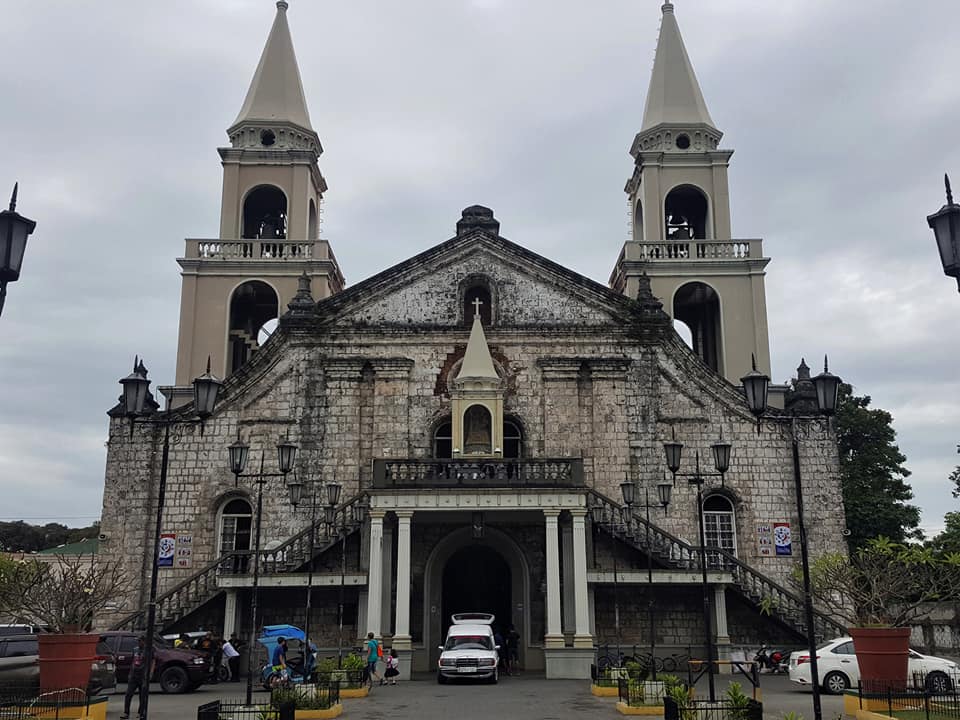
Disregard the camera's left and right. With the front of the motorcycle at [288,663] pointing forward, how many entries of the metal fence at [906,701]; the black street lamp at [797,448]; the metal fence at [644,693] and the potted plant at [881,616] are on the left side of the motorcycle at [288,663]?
4

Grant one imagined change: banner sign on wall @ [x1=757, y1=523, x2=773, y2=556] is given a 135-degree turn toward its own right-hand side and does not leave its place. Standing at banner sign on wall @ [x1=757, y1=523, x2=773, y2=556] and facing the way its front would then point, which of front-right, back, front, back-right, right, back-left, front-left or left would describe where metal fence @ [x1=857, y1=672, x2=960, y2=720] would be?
back-left

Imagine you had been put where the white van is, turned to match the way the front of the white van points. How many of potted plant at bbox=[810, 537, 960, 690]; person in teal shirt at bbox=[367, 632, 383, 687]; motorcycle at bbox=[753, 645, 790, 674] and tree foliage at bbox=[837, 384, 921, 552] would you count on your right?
1

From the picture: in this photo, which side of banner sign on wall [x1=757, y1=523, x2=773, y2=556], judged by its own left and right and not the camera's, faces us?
front

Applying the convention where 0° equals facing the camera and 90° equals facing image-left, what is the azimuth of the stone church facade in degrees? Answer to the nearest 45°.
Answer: approximately 0°

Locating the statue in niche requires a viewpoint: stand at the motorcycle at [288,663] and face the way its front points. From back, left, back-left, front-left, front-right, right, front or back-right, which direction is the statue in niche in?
back

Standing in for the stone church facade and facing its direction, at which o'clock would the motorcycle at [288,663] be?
The motorcycle is roughly at 1 o'clock from the stone church facade.

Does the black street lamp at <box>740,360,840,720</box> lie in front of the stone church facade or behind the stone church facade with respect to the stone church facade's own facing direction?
in front

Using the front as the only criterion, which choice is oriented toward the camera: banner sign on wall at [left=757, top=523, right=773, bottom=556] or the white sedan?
the banner sign on wall

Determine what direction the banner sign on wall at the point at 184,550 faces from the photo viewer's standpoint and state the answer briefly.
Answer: facing the viewer

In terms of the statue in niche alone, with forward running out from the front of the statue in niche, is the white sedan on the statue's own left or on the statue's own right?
on the statue's own left

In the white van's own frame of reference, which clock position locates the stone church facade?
The stone church facade is roughly at 6 o'clock from the white van.

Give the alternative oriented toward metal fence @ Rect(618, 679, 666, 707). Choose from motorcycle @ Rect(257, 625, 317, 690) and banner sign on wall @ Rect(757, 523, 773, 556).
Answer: the banner sign on wall
